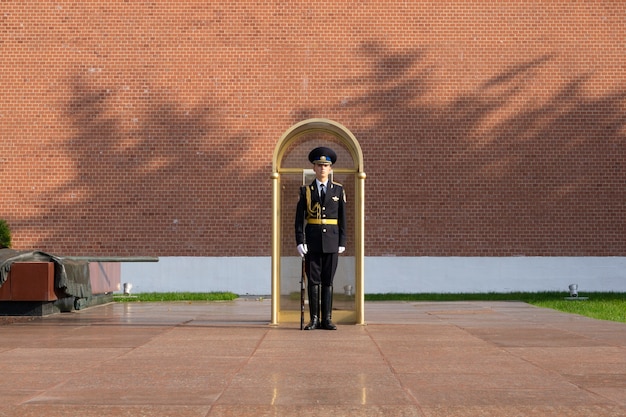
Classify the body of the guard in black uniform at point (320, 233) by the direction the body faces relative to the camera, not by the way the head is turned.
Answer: toward the camera

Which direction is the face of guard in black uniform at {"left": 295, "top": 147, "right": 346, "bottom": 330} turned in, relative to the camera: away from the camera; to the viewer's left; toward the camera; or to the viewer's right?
toward the camera
